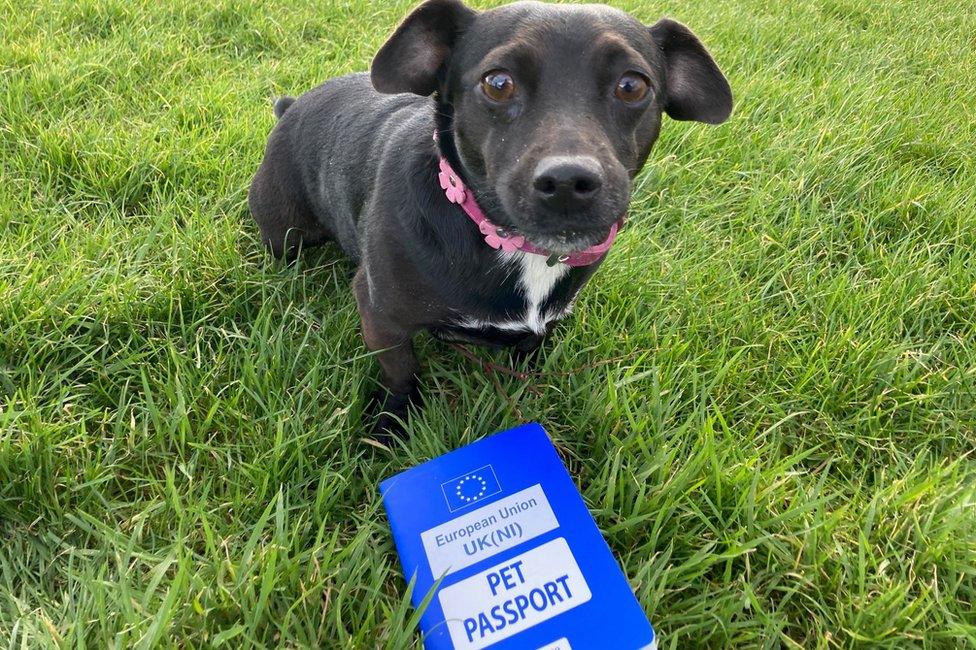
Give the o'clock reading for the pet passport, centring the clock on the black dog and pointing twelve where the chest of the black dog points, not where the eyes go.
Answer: The pet passport is roughly at 1 o'clock from the black dog.

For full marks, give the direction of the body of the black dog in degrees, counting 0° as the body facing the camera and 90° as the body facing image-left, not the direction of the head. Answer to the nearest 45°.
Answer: approximately 315°
